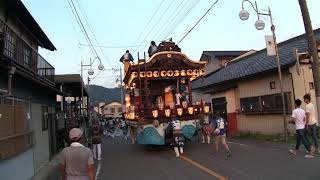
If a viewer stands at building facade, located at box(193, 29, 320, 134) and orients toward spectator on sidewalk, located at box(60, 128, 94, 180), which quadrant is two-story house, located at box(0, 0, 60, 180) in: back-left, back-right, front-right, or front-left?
front-right

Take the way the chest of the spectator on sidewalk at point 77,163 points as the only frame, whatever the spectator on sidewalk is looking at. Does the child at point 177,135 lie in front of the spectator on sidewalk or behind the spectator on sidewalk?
in front

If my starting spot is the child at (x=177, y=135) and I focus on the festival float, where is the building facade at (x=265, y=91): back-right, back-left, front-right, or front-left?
front-right

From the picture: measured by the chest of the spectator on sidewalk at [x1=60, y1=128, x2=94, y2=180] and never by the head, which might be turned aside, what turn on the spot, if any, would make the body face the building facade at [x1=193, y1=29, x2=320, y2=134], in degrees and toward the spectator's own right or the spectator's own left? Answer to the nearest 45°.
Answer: approximately 45° to the spectator's own right

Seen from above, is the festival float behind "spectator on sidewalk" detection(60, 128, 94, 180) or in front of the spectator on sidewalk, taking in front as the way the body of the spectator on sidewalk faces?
in front

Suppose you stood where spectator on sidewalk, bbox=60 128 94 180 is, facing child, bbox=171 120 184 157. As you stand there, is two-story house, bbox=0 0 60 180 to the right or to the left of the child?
left

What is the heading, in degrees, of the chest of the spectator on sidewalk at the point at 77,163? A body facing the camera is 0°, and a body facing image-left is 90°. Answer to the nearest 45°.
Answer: approximately 180°
